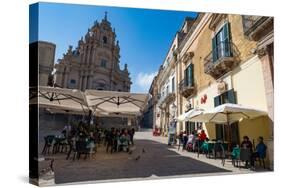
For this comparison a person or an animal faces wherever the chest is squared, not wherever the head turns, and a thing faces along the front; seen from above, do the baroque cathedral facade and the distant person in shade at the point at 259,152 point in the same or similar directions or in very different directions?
very different directions

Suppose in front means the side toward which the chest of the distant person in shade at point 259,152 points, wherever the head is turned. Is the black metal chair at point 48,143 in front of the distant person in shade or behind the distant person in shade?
in front

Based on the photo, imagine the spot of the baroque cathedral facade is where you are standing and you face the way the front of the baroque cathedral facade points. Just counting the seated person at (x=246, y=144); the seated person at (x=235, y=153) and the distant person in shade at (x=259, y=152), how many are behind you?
0

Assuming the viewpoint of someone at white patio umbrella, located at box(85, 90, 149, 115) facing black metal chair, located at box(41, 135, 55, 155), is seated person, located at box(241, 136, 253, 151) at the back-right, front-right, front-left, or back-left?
back-left

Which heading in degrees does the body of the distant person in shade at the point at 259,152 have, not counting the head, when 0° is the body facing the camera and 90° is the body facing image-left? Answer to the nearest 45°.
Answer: approximately 90°

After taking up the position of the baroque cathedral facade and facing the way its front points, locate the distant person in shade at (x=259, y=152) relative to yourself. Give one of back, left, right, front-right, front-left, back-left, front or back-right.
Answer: front-left

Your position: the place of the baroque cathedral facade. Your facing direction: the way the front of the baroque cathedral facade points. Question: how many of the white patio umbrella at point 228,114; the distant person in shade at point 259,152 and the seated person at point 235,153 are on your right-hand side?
0
